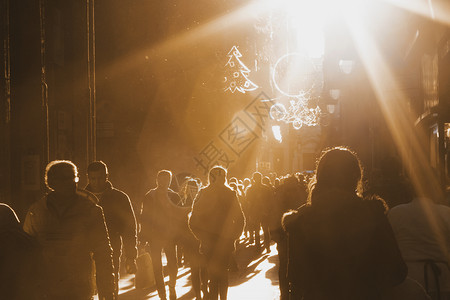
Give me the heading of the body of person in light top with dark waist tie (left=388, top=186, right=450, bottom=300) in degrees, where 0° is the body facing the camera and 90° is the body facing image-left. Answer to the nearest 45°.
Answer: approximately 180°

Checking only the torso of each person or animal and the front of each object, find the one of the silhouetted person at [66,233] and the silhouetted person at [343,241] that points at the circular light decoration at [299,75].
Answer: the silhouetted person at [343,241]

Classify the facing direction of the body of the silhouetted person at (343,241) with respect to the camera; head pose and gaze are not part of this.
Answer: away from the camera

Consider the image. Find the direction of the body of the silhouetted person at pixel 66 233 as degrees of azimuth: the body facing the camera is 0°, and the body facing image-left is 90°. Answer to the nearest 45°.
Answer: approximately 0°

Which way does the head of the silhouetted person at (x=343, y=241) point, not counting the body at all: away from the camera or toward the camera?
away from the camera
